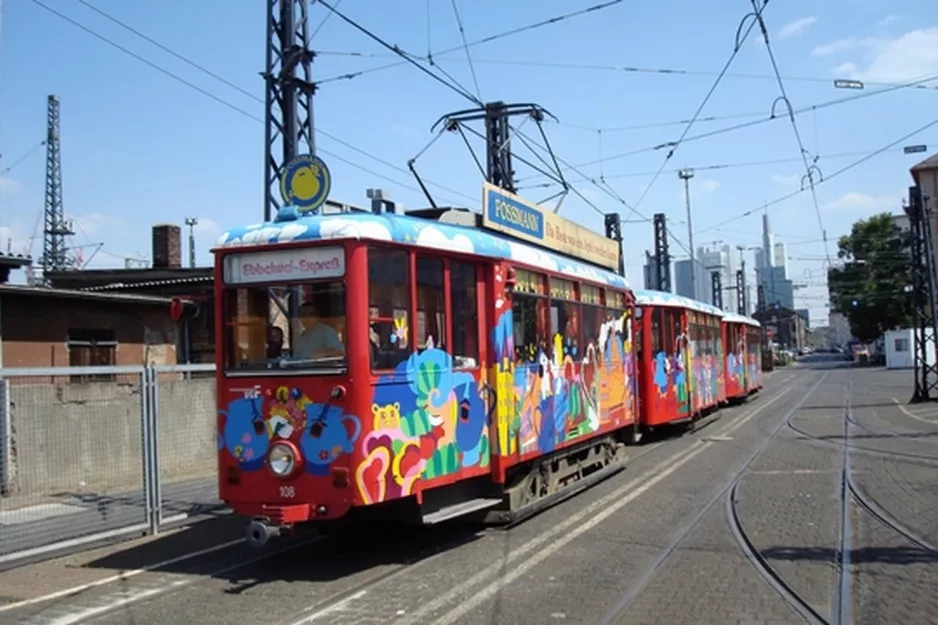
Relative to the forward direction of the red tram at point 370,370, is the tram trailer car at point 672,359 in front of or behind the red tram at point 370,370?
behind

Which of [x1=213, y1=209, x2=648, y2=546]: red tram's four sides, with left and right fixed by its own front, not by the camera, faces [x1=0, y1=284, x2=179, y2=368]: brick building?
right

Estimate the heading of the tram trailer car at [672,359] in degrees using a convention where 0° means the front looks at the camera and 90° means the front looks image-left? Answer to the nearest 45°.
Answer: approximately 45°
